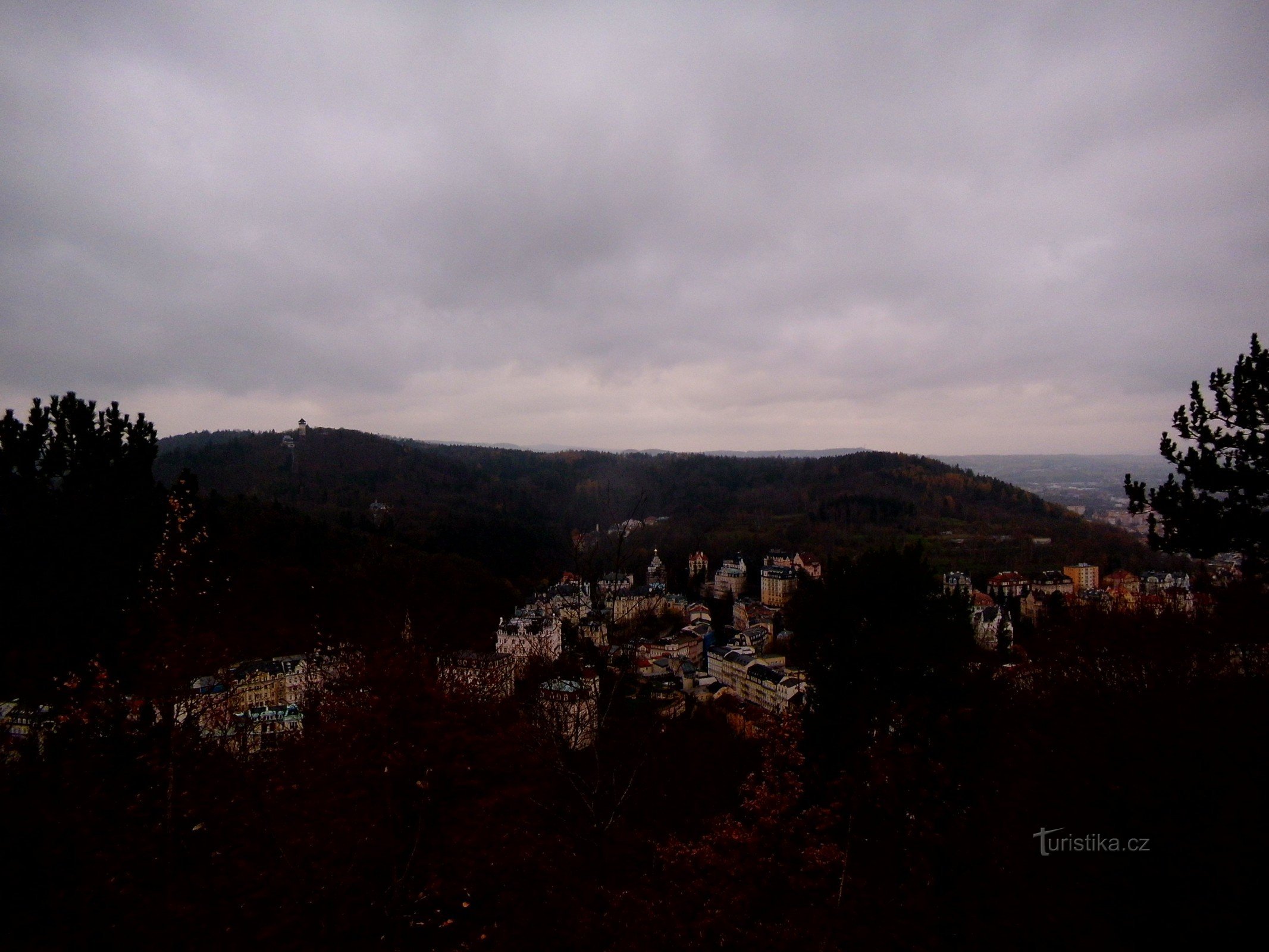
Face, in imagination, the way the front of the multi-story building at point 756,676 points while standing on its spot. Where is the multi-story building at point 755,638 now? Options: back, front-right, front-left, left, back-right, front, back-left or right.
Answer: back-right

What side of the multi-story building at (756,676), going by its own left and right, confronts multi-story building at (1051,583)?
back

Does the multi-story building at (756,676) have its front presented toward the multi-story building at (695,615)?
no

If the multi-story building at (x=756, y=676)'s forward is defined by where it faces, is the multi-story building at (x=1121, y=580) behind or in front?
behind

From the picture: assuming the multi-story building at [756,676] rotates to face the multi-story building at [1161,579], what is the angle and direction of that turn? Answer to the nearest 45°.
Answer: approximately 180°

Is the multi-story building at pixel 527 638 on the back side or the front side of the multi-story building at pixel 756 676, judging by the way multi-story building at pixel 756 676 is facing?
on the front side
